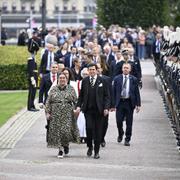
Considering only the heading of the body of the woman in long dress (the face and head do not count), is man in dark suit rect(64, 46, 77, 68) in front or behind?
behind

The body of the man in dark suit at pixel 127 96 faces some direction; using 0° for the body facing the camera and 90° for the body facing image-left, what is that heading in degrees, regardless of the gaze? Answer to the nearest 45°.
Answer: approximately 0°

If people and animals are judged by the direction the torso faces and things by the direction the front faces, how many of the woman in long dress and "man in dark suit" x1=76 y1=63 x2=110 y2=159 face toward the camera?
2

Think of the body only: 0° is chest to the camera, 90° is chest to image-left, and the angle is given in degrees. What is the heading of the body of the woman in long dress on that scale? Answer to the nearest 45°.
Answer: approximately 0°

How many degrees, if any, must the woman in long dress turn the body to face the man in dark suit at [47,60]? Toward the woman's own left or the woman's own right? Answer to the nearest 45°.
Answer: approximately 180°
